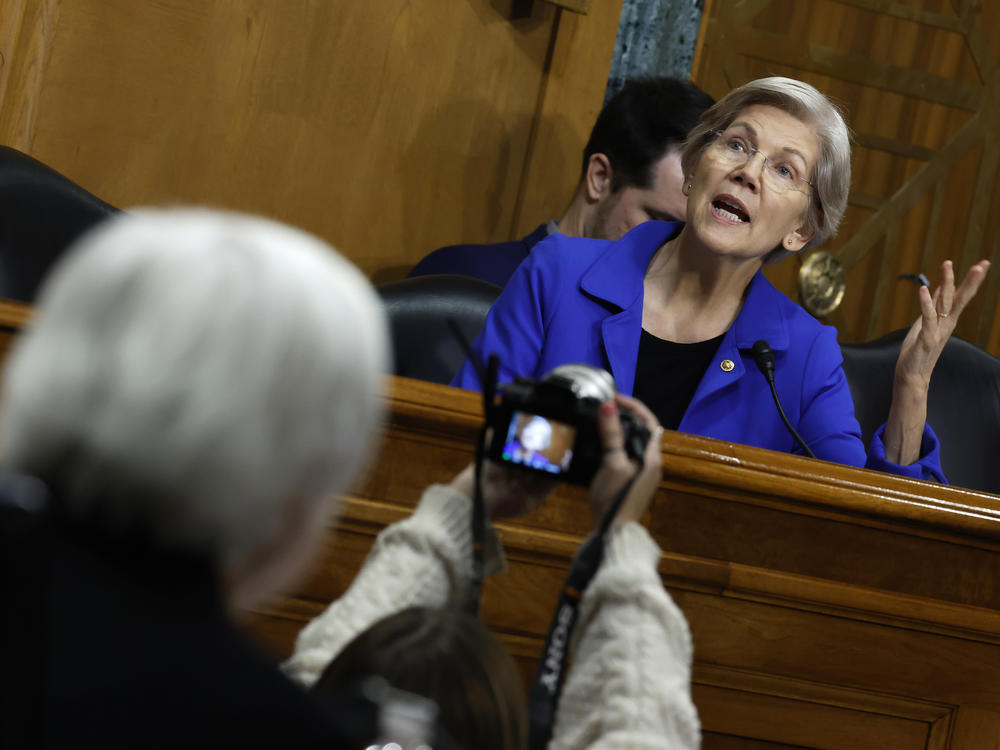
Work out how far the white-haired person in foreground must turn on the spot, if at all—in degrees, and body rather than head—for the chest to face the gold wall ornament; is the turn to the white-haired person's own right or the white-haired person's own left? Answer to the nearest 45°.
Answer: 0° — they already face it

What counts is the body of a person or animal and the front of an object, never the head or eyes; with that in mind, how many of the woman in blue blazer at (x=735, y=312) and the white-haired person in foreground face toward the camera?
1

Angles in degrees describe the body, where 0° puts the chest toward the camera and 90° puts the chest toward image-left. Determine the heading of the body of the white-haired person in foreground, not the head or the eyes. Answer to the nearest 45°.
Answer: approximately 225°

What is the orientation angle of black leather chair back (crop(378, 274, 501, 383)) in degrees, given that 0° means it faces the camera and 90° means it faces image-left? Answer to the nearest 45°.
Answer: approximately 0°

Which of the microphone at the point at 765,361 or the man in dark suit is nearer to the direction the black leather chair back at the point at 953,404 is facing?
the microphone

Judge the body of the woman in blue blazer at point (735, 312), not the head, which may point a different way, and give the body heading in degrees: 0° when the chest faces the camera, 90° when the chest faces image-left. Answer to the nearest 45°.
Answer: approximately 0°

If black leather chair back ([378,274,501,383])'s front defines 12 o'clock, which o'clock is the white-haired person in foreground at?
The white-haired person in foreground is roughly at 12 o'clock from the black leather chair back.
